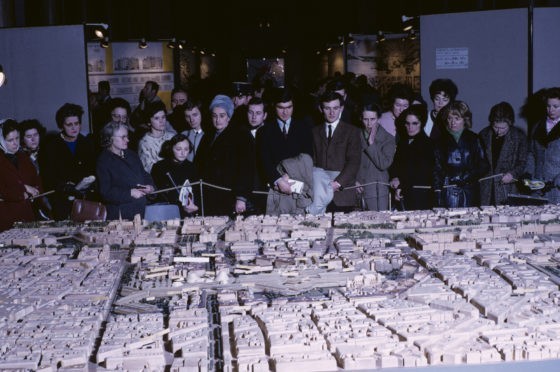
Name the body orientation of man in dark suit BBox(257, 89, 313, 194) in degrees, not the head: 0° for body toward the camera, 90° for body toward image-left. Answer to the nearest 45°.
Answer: approximately 0°

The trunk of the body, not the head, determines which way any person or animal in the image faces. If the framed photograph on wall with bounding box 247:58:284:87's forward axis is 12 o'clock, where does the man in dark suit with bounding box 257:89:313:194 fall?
The man in dark suit is roughly at 12 o'clock from the framed photograph on wall.

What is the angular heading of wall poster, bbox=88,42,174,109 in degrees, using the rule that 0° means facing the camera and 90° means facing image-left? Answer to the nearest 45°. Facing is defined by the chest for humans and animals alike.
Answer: approximately 0°

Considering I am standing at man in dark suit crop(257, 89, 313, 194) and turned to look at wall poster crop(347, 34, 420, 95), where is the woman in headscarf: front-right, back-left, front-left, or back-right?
back-left

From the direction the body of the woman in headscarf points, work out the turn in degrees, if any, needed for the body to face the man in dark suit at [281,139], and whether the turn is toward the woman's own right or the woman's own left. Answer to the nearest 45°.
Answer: approximately 45° to the woman's own left

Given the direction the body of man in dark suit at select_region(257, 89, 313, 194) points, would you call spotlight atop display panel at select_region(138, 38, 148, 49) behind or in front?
behind

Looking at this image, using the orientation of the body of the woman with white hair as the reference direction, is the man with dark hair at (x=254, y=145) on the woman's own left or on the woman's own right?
on the woman's own left
